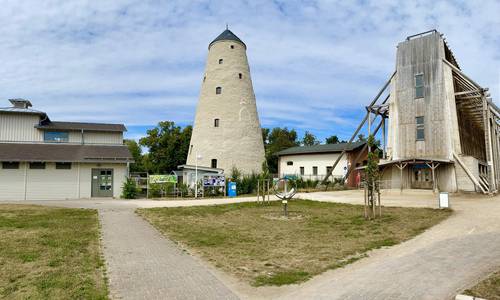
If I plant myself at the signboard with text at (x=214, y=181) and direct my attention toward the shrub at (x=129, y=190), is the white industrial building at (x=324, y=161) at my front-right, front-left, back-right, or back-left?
back-right

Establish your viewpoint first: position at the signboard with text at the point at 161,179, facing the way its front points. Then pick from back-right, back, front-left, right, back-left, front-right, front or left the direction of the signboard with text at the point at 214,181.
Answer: left

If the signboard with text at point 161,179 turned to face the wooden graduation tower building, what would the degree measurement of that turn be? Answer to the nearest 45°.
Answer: approximately 90° to its left

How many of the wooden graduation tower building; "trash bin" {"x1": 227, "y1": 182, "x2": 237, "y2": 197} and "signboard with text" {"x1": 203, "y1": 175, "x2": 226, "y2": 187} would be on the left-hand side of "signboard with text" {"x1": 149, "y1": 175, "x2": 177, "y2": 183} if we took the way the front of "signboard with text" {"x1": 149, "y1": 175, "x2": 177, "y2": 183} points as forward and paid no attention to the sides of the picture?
3

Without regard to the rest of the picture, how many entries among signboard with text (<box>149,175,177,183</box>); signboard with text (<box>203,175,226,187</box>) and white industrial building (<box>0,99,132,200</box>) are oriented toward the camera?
3

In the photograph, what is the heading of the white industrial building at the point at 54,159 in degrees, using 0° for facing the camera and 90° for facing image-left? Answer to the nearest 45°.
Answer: approximately 0°

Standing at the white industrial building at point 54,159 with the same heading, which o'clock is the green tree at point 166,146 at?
The green tree is roughly at 7 o'clock from the white industrial building.

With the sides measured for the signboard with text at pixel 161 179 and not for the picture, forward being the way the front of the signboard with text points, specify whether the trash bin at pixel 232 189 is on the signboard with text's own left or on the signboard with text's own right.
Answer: on the signboard with text's own left

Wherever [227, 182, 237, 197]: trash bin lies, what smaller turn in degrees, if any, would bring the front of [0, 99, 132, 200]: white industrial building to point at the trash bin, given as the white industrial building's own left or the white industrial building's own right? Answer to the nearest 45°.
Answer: approximately 90° to the white industrial building's own left
